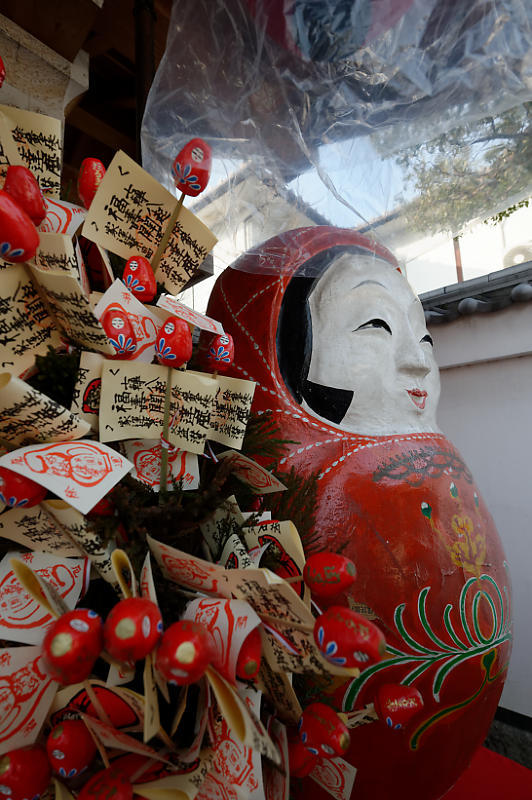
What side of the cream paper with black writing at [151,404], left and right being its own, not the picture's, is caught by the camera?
front

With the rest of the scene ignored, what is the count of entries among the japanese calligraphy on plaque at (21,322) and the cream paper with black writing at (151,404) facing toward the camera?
2

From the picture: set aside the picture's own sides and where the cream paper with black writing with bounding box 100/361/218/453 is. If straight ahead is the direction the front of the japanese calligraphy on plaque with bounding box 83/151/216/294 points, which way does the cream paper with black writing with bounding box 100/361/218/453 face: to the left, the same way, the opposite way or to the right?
the same way

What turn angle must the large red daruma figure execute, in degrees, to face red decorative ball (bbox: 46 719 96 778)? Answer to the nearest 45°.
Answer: approximately 90° to its right

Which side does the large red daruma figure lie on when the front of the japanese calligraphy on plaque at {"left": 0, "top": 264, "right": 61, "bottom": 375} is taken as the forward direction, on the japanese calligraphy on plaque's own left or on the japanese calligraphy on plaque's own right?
on the japanese calligraphy on plaque's own left

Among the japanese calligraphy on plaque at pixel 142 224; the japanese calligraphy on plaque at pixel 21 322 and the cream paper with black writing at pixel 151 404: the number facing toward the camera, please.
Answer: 3

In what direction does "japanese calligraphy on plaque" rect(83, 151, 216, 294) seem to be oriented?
toward the camera

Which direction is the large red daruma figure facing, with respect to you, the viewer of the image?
facing the viewer and to the right of the viewer

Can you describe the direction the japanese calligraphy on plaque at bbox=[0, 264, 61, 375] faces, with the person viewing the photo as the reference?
facing the viewer
